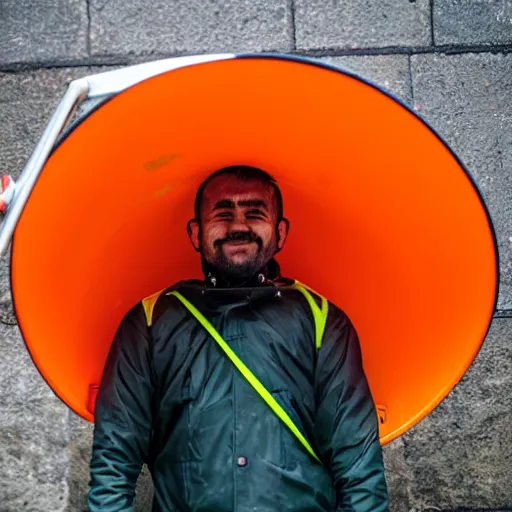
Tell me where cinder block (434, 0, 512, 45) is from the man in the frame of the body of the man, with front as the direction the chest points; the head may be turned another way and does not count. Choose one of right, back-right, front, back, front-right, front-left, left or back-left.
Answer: back-left

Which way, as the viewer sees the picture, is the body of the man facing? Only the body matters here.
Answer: toward the camera

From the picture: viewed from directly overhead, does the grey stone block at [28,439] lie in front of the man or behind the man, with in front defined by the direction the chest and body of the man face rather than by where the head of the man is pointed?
behind

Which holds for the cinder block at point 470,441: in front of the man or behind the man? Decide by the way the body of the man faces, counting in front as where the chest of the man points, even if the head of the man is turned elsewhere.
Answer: behind

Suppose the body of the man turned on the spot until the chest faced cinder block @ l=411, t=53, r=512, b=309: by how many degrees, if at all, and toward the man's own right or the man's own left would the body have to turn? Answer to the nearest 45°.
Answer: approximately 135° to the man's own left

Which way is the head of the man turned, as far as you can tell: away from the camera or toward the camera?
toward the camera
